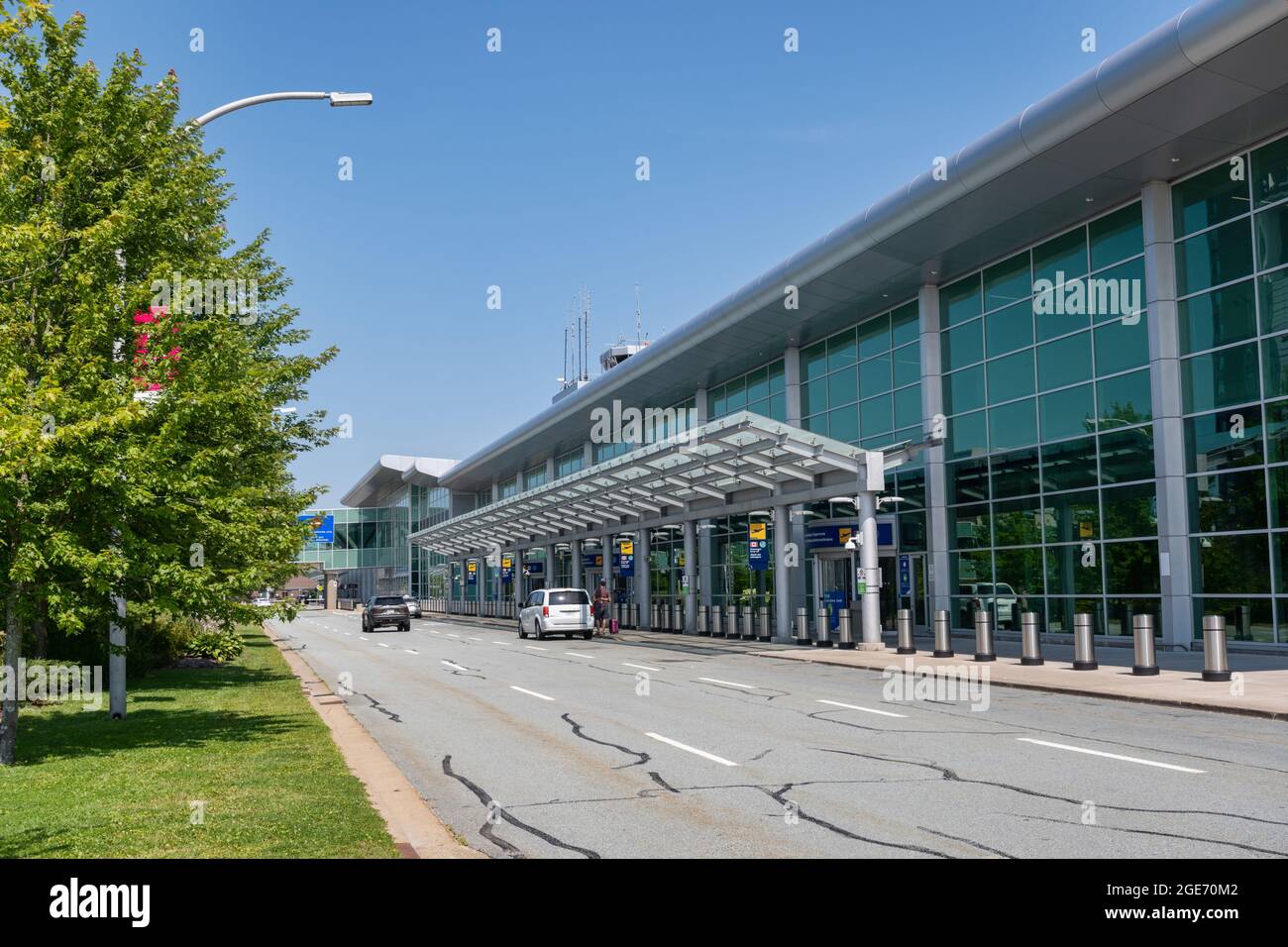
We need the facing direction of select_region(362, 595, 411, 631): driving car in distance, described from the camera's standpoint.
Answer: facing away from the viewer

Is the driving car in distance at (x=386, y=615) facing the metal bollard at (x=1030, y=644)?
no

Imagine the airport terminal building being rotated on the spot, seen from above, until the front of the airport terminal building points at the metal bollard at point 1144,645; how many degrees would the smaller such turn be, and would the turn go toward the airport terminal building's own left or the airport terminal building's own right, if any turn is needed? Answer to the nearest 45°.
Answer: approximately 45° to the airport terminal building's own left

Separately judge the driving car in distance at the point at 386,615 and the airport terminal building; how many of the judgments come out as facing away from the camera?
1

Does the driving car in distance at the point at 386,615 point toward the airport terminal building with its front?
no

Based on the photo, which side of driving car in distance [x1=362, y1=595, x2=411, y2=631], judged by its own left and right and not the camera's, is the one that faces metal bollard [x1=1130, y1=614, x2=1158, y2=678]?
back

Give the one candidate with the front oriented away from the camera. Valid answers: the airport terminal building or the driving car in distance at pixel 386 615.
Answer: the driving car in distance
